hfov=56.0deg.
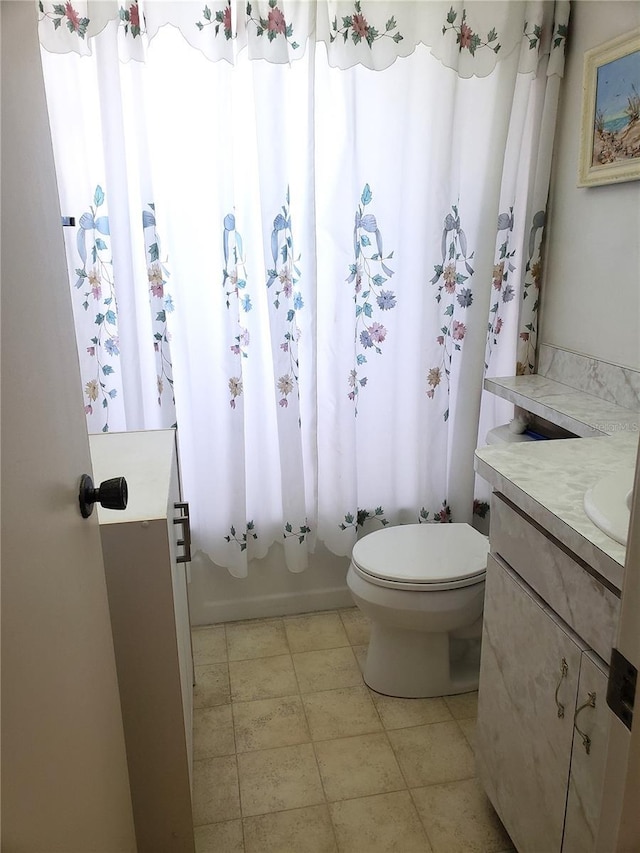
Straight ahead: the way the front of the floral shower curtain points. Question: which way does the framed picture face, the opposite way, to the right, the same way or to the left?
to the right

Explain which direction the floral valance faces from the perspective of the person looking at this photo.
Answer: facing the viewer

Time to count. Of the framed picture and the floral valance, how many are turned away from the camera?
0

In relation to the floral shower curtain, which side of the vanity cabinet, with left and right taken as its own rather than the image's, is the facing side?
right

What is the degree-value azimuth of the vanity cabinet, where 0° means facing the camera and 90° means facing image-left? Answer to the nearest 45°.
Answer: approximately 45°

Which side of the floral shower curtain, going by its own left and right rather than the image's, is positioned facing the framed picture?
left

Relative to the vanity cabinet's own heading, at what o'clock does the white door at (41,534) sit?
The white door is roughly at 12 o'clock from the vanity cabinet.

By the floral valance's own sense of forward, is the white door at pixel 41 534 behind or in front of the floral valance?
in front

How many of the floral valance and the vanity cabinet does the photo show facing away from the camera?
0

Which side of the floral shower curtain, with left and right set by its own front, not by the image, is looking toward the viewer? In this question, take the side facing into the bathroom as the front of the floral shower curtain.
front
